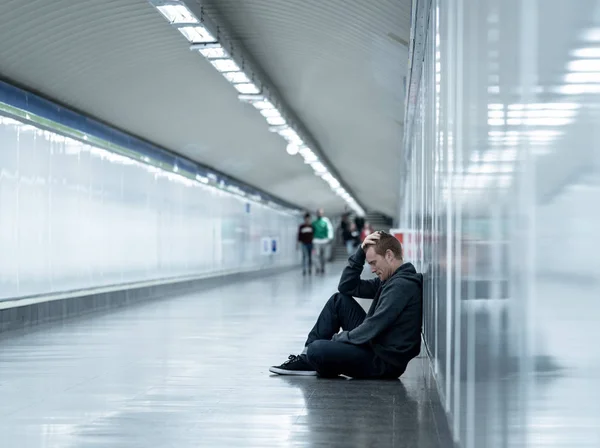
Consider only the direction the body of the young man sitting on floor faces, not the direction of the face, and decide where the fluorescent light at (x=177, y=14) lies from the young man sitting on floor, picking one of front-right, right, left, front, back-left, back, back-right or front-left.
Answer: front-right

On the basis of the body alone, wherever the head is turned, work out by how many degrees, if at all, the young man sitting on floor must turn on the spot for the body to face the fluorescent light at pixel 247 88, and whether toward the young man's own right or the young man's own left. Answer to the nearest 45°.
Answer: approximately 90° to the young man's own right

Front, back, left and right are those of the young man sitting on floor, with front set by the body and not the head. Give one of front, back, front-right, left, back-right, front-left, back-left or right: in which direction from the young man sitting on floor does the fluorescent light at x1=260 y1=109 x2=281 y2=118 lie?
right

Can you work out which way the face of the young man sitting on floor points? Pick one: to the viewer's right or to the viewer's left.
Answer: to the viewer's left

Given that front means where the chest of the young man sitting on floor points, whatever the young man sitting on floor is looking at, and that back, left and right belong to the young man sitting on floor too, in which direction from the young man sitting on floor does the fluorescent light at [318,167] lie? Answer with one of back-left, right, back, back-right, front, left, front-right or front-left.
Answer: right

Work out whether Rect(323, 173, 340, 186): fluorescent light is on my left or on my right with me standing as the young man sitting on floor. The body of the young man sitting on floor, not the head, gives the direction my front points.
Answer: on my right

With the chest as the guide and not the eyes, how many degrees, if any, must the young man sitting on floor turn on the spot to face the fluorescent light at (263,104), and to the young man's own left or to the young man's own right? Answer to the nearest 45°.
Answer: approximately 90° to the young man's own right

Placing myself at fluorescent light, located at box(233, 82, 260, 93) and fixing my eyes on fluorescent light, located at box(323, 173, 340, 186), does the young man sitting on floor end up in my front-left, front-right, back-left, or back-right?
back-right

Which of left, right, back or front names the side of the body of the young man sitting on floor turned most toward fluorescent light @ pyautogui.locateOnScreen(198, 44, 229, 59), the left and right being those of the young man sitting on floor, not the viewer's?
right

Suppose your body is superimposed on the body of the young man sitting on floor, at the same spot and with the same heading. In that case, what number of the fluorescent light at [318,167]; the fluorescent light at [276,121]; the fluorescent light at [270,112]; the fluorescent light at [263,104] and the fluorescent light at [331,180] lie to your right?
5

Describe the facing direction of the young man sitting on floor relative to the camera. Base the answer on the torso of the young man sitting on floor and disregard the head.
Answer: to the viewer's left

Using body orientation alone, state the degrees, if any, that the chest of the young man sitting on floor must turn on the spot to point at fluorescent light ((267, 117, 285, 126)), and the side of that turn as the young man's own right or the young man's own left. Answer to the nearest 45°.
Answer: approximately 90° to the young man's own right
